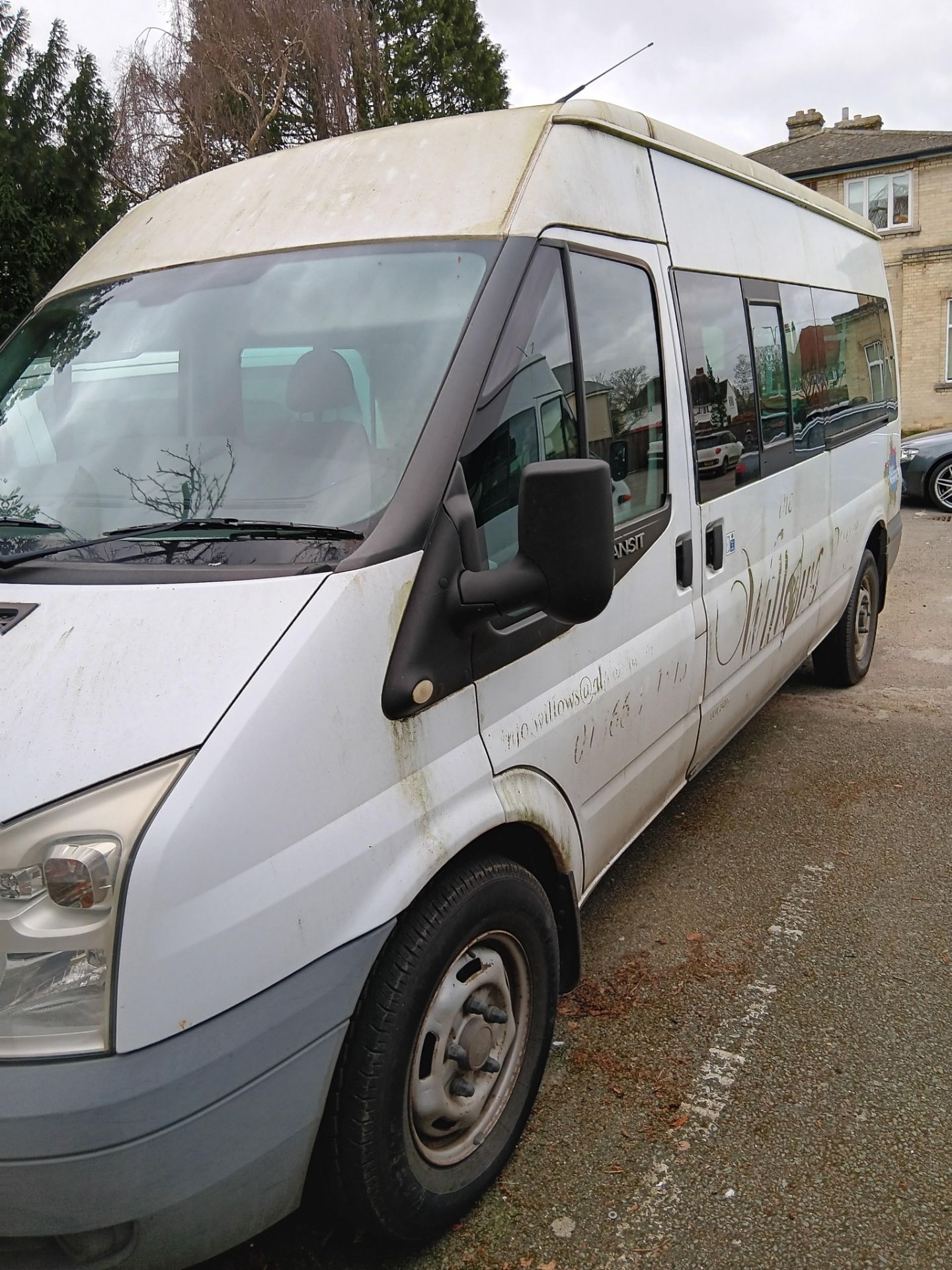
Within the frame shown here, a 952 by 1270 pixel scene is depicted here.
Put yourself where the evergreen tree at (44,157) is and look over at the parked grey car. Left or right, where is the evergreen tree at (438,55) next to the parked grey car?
left

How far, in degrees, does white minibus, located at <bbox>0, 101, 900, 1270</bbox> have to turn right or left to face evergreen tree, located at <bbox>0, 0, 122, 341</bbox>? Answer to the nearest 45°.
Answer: approximately 135° to its right

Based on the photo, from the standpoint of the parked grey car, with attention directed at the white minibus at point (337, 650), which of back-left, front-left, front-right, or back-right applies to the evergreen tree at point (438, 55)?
back-right

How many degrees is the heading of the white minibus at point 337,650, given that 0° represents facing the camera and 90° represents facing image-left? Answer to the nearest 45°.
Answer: approximately 45°

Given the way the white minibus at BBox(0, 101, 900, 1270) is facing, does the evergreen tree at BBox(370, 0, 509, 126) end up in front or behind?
behind

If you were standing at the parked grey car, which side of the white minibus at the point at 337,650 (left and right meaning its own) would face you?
back
